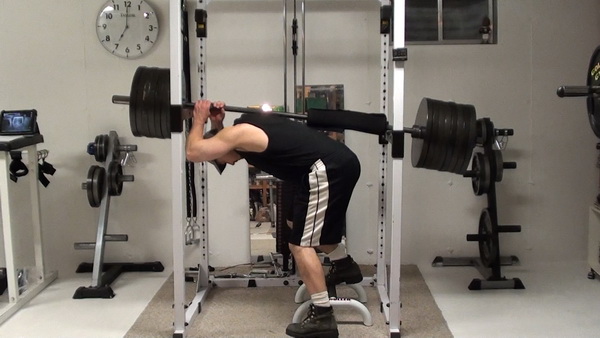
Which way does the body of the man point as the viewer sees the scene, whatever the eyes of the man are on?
to the viewer's left

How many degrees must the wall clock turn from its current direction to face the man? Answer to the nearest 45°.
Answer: approximately 45° to its left

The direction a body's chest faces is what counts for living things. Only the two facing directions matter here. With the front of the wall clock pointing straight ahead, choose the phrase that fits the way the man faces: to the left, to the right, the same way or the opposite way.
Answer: to the right

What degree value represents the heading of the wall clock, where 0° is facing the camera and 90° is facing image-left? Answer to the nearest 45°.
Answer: approximately 0°

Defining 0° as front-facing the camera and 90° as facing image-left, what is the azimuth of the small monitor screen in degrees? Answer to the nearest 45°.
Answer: approximately 0°

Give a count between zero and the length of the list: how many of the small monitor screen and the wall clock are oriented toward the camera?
2

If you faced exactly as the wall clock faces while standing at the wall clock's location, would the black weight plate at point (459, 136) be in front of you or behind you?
in front

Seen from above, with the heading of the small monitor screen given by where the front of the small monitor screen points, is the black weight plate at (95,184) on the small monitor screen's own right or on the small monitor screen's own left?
on the small monitor screen's own left

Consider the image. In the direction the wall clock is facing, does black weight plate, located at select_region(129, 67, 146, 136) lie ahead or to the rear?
ahead

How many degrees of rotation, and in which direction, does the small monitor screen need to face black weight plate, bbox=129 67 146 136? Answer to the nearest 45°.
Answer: approximately 45° to its left

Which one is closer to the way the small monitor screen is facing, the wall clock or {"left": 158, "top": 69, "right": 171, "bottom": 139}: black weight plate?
the black weight plate

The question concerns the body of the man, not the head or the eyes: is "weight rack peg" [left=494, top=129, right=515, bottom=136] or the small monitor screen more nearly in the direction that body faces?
the small monitor screen
